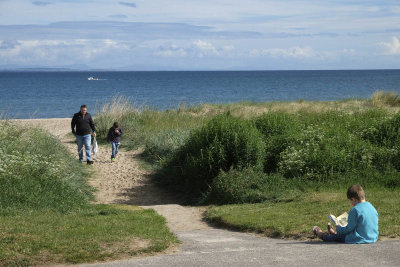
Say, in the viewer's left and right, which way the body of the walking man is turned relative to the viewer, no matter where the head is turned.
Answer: facing the viewer

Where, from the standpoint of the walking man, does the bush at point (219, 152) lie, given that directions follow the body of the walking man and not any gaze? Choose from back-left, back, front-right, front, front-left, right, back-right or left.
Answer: front-left

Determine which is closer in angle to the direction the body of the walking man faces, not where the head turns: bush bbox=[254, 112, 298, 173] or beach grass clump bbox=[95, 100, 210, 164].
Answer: the bush

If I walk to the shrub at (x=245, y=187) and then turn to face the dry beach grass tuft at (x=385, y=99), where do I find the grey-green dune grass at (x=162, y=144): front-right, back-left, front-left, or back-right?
front-left

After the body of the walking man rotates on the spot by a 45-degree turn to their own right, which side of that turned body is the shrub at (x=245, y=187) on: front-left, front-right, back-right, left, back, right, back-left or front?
left

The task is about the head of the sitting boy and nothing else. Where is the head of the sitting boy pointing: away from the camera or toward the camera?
away from the camera

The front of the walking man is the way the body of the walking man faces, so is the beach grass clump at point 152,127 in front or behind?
behind

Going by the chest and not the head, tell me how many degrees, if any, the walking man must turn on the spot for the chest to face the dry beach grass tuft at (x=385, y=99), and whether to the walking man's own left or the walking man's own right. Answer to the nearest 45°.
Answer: approximately 135° to the walking man's own left

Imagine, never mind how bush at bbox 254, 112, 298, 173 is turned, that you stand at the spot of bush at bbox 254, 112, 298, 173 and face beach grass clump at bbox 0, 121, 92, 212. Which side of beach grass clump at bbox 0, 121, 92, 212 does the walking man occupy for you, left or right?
right

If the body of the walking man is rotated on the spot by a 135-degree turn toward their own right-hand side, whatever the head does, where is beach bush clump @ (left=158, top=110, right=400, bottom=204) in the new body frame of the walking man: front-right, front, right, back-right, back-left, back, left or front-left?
back

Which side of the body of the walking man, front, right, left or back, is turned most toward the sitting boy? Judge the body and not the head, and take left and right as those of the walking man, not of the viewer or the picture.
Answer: front

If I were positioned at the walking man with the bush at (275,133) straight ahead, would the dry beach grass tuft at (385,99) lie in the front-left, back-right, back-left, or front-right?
front-left

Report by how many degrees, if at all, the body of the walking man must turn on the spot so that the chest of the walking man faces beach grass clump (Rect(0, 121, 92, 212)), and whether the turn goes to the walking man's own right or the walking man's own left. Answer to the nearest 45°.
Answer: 0° — they already face it
